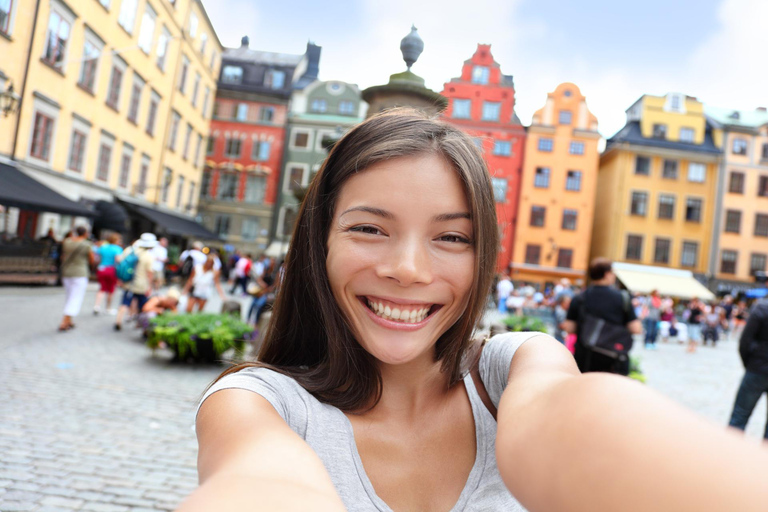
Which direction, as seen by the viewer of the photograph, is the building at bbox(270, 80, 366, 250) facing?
facing the viewer

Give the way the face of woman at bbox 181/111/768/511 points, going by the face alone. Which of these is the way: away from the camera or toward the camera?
toward the camera

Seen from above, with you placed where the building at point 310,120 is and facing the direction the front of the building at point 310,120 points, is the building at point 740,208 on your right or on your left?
on your left

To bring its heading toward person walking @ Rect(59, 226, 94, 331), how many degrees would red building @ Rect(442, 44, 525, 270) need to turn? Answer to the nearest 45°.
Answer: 0° — it already faces them

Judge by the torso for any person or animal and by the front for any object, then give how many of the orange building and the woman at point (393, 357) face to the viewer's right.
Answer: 0

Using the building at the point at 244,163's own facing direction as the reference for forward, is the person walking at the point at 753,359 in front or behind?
in front

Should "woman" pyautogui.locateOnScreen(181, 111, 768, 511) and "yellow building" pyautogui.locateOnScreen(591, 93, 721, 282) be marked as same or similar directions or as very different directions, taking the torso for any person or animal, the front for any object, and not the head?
same or similar directions

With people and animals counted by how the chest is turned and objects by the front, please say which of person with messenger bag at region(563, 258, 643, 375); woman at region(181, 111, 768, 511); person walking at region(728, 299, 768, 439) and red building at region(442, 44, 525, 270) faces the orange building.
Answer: the person with messenger bag

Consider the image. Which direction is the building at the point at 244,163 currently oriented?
toward the camera

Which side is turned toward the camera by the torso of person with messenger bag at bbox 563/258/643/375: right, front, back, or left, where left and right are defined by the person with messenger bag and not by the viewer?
back

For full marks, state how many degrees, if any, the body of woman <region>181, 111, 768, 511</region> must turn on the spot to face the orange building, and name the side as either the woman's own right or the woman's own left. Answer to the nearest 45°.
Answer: approximately 180°

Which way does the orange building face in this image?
toward the camera

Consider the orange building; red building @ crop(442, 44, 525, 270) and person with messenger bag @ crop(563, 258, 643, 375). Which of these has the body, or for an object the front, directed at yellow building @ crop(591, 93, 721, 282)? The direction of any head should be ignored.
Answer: the person with messenger bag

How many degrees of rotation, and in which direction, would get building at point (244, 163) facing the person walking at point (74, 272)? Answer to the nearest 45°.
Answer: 0° — it already faces them
